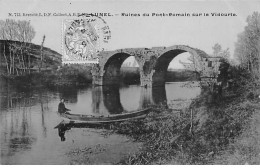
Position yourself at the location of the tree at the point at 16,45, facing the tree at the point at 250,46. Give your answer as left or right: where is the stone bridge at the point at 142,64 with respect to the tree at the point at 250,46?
left
